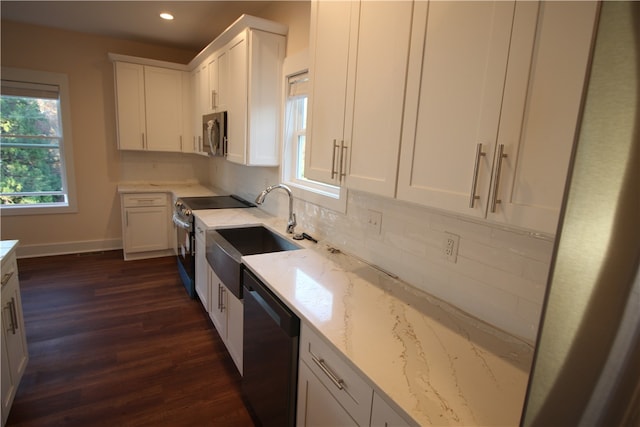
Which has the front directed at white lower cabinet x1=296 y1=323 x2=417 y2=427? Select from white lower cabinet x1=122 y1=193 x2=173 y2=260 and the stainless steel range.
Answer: white lower cabinet x1=122 y1=193 x2=173 y2=260

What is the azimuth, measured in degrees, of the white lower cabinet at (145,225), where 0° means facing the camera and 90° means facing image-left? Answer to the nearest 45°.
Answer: approximately 0°

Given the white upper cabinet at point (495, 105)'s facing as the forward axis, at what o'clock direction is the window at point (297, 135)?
The window is roughly at 3 o'clock from the white upper cabinet.

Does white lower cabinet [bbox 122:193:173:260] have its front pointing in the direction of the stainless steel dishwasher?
yes

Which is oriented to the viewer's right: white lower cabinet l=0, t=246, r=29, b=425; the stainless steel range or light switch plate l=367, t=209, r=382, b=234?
the white lower cabinet

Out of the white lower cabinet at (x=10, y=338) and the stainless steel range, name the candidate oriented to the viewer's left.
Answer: the stainless steel range

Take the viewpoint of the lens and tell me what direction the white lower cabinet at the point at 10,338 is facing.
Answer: facing to the right of the viewer

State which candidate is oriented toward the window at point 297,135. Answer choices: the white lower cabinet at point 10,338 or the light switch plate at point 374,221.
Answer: the white lower cabinet

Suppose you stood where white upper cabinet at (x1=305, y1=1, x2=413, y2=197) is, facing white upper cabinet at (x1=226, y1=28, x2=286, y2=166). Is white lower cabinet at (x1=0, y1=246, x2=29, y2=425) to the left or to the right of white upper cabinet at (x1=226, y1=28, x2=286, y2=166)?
left

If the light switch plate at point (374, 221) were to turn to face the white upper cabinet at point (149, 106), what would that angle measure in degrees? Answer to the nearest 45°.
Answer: approximately 90° to its right
